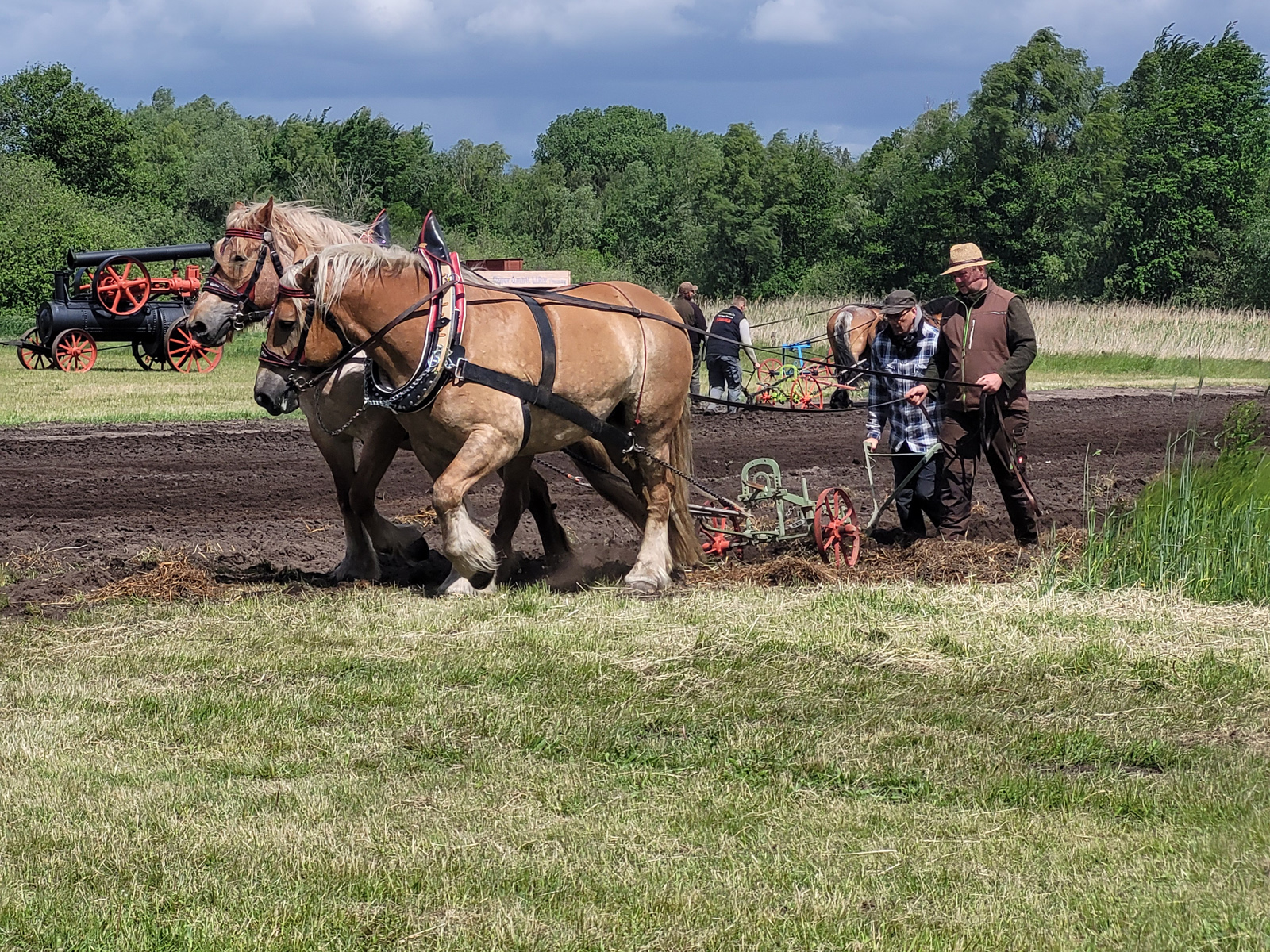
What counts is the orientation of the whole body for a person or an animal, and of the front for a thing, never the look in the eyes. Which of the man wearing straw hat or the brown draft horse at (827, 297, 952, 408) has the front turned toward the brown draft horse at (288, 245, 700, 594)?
the man wearing straw hat

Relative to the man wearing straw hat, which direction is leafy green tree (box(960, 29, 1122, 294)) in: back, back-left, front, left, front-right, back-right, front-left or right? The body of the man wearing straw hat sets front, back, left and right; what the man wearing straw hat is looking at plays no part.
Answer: back-right

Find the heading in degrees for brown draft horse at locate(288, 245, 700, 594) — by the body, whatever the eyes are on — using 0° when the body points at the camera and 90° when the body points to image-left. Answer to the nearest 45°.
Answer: approximately 90°

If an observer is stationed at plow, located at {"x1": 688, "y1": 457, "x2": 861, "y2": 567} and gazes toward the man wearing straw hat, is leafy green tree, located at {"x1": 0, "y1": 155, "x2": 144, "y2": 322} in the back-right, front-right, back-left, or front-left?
back-left

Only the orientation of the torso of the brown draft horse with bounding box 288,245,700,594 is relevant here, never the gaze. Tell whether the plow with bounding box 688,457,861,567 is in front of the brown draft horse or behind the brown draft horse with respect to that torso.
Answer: behind

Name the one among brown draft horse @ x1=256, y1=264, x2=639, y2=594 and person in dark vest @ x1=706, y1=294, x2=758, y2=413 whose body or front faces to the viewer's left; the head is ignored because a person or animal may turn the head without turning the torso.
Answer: the brown draft horse

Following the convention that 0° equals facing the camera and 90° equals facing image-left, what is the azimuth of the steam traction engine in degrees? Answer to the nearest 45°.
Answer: approximately 45°

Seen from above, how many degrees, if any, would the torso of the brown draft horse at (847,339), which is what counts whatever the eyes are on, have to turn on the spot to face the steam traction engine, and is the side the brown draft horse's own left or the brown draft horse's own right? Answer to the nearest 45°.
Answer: approximately 90° to the brown draft horse's own left

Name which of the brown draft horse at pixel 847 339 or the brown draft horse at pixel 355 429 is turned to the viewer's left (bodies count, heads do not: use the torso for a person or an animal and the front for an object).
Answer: the brown draft horse at pixel 355 429

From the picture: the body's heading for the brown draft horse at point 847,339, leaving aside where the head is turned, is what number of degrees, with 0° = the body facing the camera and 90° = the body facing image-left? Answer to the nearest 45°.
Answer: approximately 225°

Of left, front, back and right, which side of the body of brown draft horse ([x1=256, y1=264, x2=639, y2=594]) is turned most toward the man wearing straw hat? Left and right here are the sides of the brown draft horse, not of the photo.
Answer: back

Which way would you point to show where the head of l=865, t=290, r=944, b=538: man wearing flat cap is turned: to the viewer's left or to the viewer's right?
to the viewer's left
